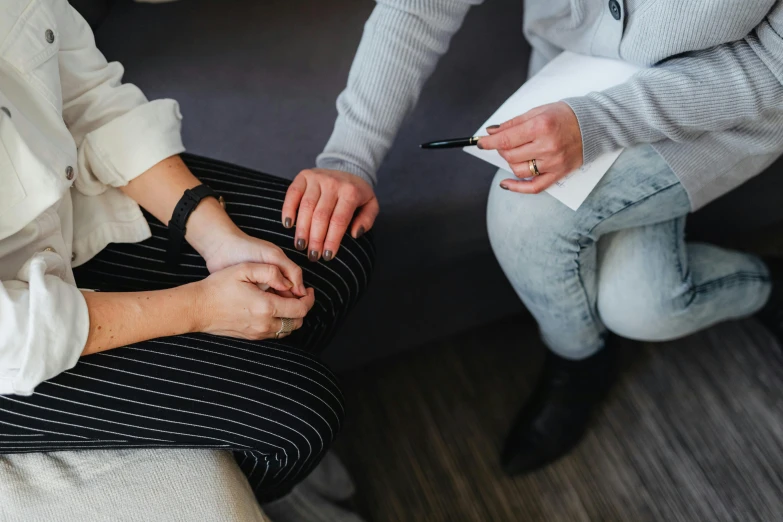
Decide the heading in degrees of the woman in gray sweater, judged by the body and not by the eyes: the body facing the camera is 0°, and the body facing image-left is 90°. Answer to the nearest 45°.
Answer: approximately 45°
